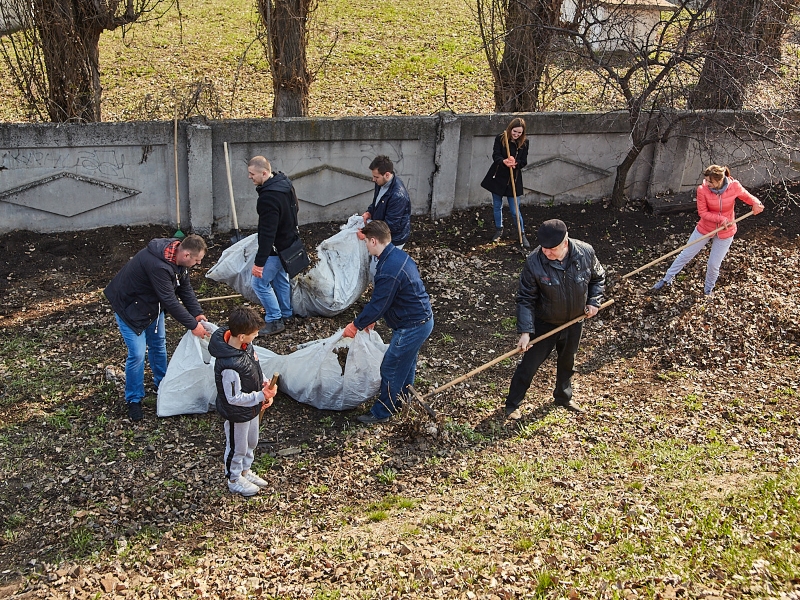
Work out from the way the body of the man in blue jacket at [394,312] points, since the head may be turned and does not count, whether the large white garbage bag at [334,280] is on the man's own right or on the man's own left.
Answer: on the man's own right

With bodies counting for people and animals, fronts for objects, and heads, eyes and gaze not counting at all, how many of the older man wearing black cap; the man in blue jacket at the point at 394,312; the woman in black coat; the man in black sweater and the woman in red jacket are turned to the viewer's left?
2

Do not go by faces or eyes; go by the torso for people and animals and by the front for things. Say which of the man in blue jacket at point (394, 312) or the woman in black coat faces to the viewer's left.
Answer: the man in blue jacket

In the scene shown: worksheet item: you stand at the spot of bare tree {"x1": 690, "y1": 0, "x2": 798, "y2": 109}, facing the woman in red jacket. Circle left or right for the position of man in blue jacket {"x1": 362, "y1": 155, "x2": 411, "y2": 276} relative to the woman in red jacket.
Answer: right

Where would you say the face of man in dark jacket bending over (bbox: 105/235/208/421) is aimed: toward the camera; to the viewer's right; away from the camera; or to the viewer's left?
to the viewer's right

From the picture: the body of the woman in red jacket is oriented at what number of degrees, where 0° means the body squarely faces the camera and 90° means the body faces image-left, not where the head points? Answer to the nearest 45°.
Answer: approximately 0°

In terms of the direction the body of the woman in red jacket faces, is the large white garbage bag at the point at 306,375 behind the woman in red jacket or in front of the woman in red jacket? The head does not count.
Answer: in front

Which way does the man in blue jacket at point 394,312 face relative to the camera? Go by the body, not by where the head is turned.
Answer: to the viewer's left

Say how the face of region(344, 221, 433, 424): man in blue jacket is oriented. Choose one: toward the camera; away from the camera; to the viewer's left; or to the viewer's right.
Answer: to the viewer's left
